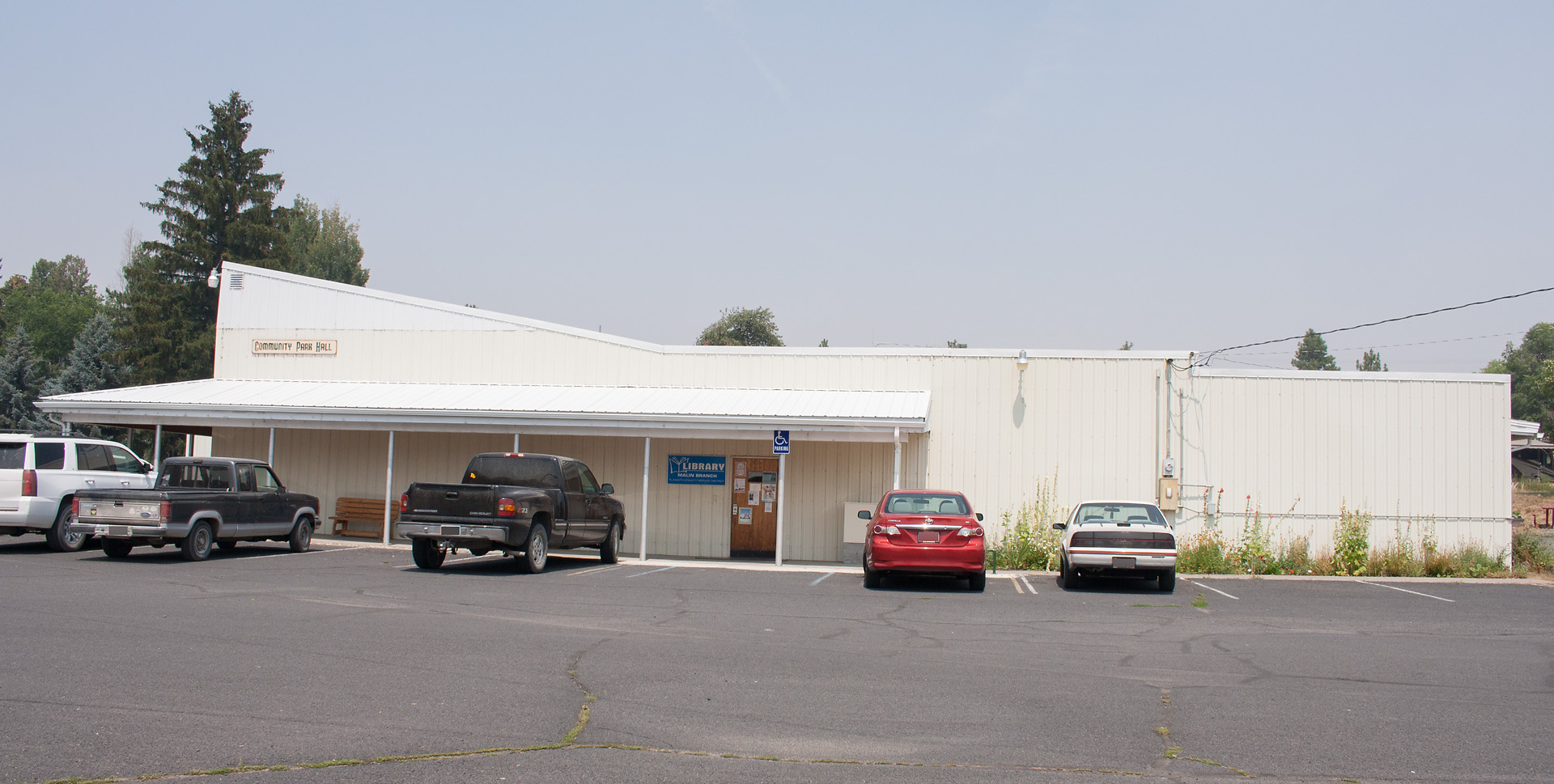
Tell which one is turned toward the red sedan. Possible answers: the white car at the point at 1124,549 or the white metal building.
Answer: the white metal building

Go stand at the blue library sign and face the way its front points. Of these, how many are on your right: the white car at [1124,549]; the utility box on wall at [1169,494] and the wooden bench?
1

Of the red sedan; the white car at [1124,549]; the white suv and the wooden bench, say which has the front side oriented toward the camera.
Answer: the wooden bench

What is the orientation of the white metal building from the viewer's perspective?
toward the camera

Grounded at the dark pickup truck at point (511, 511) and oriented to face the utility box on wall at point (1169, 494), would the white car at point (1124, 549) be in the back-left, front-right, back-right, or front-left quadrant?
front-right

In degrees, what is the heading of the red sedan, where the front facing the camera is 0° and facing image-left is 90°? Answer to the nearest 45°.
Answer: approximately 180°

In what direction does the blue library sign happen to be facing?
toward the camera

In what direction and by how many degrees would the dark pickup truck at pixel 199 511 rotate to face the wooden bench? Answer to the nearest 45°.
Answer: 0° — it already faces it

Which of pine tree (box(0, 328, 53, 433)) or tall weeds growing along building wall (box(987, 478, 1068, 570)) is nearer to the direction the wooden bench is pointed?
the tall weeds growing along building wall

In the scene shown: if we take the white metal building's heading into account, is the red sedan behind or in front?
in front

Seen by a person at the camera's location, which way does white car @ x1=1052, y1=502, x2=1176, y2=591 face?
facing away from the viewer

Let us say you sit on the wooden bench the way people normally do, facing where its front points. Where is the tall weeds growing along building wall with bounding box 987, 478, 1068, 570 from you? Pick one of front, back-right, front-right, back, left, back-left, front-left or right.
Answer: front-left

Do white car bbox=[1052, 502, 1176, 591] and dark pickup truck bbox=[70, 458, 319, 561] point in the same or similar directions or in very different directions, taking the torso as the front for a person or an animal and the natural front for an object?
same or similar directions

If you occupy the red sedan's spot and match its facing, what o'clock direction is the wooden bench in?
The wooden bench is roughly at 10 o'clock from the red sedan.

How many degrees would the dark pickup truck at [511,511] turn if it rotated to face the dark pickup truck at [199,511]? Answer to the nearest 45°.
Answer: approximately 90° to its left

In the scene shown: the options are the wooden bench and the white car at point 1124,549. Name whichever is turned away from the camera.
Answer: the white car

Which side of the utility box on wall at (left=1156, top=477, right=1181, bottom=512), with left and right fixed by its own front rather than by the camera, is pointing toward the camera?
front

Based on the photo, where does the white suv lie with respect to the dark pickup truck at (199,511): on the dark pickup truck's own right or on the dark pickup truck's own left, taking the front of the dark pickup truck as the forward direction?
on the dark pickup truck's own left

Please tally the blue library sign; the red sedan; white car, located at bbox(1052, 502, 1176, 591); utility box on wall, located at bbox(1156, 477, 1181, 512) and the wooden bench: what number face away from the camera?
2

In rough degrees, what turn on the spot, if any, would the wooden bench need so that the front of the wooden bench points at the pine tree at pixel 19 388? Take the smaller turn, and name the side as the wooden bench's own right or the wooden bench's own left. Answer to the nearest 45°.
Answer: approximately 135° to the wooden bench's own right

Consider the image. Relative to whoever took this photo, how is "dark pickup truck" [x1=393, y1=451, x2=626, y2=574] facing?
facing away from the viewer and to the right of the viewer

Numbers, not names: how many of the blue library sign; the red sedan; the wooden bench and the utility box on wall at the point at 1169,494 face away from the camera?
1
